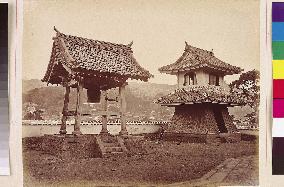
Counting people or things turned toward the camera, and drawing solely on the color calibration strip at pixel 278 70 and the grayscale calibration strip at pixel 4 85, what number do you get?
2

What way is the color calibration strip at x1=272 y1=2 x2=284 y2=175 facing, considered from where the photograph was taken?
facing the viewer
